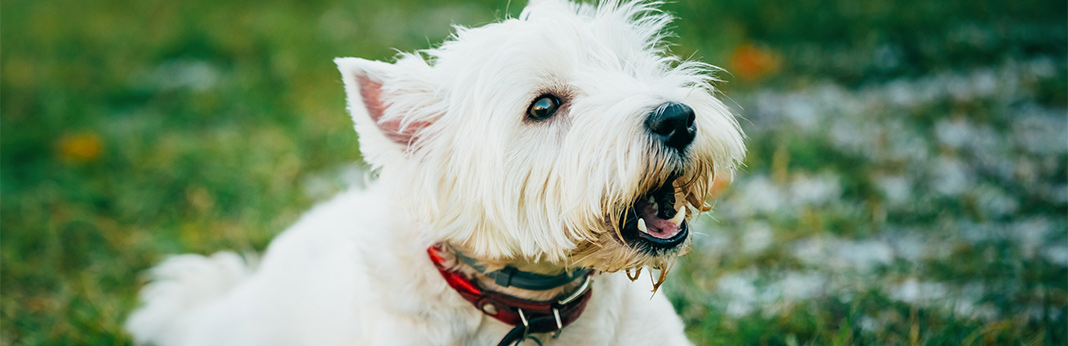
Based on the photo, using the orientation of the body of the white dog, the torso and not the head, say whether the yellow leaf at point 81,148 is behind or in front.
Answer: behind

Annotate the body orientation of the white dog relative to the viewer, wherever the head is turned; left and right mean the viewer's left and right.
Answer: facing the viewer and to the right of the viewer
